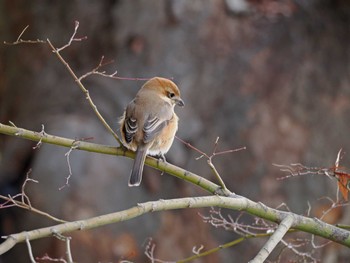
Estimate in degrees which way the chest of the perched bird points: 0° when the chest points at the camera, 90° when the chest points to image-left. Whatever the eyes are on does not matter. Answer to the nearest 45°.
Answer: approximately 225°
